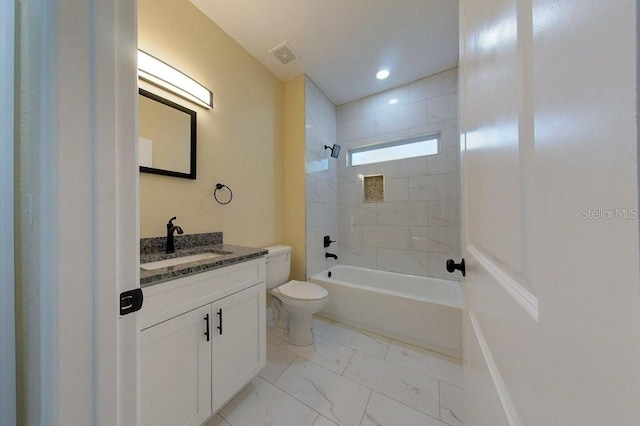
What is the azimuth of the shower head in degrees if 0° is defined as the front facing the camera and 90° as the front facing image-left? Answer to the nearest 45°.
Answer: approximately 315°

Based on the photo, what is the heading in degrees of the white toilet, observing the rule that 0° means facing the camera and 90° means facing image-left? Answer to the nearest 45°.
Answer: approximately 315°
